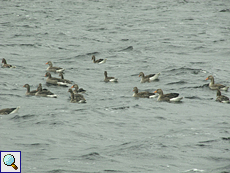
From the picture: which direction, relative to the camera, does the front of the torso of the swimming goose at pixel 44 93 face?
to the viewer's left

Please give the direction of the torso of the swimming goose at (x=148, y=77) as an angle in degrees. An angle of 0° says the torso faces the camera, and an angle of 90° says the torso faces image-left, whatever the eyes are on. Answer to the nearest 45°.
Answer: approximately 90°

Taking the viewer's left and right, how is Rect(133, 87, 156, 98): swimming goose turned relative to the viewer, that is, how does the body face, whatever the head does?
facing to the left of the viewer

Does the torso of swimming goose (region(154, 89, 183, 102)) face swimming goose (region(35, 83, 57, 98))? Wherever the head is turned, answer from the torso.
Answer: yes

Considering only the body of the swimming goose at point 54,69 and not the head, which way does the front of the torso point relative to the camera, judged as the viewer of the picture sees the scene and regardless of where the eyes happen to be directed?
to the viewer's left

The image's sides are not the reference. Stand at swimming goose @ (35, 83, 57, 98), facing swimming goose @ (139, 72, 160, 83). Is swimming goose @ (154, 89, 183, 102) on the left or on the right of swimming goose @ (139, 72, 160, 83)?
right

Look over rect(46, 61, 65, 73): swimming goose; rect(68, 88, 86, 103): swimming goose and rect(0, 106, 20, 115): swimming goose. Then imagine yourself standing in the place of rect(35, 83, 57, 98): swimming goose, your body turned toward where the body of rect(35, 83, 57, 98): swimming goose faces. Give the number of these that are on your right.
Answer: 1

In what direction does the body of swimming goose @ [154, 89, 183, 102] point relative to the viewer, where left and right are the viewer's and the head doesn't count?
facing to the left of the viewer

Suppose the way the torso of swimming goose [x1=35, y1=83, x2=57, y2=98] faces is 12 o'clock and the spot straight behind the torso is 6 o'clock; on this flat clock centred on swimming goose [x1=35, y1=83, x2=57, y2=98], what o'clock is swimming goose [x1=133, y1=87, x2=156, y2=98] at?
swimming goose [x1=133, y1=87, x2=156, y2=98] is roughly at 6 o'clock from swimming goose [x1=35, y1=83, x2=57, y2=98].

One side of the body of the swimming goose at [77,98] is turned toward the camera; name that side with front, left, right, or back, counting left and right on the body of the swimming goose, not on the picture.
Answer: left

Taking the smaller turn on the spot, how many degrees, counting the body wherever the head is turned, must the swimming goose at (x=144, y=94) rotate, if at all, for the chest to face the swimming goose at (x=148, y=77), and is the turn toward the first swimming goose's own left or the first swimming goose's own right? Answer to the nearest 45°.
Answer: approximately 90° to the first swimming goose's own right

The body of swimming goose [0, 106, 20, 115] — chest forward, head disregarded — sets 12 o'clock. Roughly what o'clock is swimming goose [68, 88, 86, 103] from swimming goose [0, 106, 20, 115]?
swimming goose [68, 88, 86, 103] is roughly at 5 o'clock from swimming goose [0, 106, 20, 115].

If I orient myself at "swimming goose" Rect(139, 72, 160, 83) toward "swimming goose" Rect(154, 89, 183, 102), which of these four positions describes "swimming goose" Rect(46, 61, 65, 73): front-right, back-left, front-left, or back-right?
back-right
